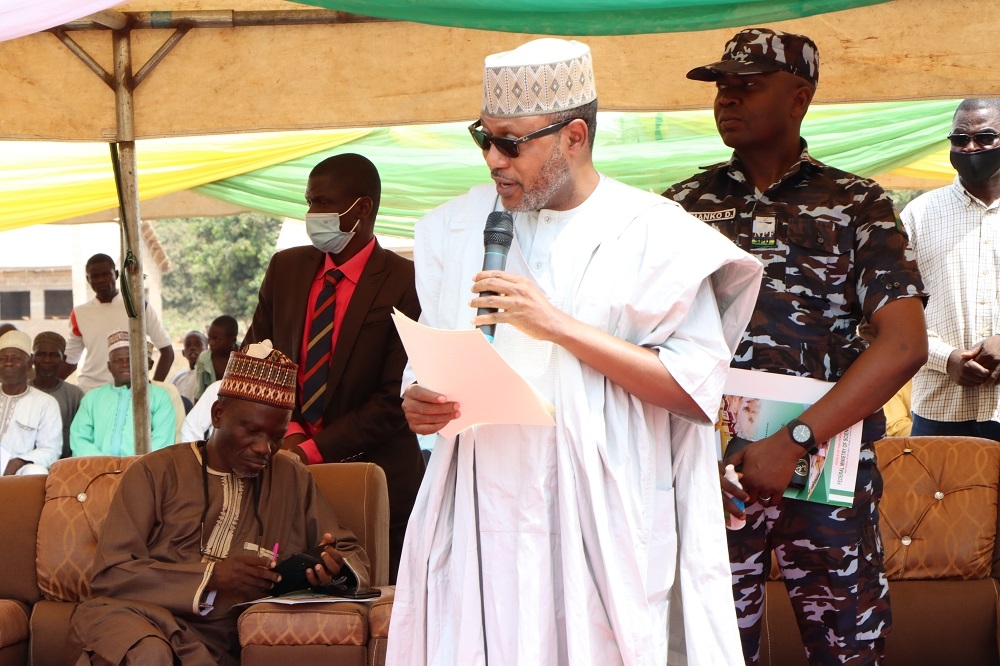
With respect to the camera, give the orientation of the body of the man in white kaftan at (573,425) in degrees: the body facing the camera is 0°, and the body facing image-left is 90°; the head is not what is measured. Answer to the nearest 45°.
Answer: approximately 45°

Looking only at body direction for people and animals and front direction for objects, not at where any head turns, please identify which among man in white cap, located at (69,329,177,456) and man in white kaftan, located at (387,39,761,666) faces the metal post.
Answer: the man in white cap

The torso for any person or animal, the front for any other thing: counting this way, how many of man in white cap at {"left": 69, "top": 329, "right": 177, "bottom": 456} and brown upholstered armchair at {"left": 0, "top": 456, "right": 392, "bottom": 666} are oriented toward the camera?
2

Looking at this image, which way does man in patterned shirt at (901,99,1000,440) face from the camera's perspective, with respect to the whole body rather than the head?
toward the camera

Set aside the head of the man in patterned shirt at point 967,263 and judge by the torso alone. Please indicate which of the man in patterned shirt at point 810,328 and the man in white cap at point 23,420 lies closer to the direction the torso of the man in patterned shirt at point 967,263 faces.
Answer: the man in patterned shirt

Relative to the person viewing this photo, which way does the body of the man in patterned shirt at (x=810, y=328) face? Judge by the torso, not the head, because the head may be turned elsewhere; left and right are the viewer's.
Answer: facing the viewer and to the left of the viewer

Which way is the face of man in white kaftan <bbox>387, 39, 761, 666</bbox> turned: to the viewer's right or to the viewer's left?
to the viewer's left

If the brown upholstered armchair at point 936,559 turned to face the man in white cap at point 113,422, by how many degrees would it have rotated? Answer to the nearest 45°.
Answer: approximately 90° to its right

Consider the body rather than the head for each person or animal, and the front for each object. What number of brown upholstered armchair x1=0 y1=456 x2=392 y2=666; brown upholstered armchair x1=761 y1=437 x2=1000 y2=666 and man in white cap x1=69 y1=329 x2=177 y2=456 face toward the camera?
3

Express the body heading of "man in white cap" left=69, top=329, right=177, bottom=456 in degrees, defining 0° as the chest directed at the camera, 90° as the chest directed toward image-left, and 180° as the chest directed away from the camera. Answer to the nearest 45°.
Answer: approximately 0°

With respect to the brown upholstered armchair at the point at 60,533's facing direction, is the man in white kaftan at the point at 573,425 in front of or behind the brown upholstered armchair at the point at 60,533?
in front

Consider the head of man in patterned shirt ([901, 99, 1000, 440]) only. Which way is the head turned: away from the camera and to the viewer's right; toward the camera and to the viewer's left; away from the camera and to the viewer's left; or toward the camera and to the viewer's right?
toward the camera and to the viewer's left

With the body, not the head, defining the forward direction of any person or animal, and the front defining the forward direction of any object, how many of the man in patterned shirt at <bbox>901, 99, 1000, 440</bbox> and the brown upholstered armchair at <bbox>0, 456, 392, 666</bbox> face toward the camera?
2

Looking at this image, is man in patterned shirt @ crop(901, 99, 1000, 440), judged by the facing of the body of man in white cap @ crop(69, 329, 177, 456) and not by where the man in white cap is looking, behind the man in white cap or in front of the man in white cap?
in front

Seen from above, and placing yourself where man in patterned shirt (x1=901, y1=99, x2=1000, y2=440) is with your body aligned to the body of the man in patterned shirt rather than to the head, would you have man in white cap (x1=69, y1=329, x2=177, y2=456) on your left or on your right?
on your right

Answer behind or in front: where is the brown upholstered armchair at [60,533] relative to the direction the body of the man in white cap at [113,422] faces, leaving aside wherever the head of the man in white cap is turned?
in front
